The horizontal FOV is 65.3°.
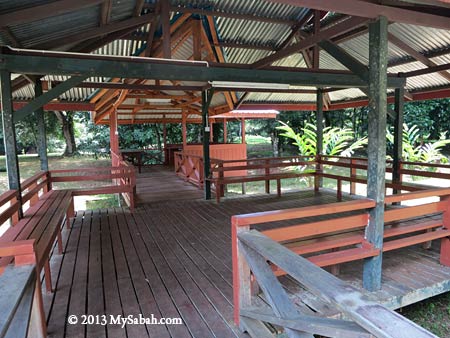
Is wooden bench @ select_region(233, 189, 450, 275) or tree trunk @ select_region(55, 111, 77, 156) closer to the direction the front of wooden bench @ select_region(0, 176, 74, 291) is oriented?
the wooden bench

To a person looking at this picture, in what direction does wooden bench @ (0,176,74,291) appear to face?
facing to the right of the viewer

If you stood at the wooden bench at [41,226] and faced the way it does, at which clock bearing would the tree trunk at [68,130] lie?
The tree trunk is roughly at 9 o'clock from the wooden bench.

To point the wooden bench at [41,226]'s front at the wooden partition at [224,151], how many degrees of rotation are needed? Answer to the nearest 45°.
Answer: approximately 45° to its left

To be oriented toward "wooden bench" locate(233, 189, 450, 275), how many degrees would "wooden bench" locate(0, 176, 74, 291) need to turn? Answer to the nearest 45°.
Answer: approximately 45° to its right

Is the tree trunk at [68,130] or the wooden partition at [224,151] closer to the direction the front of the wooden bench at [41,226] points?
the wooden partition
